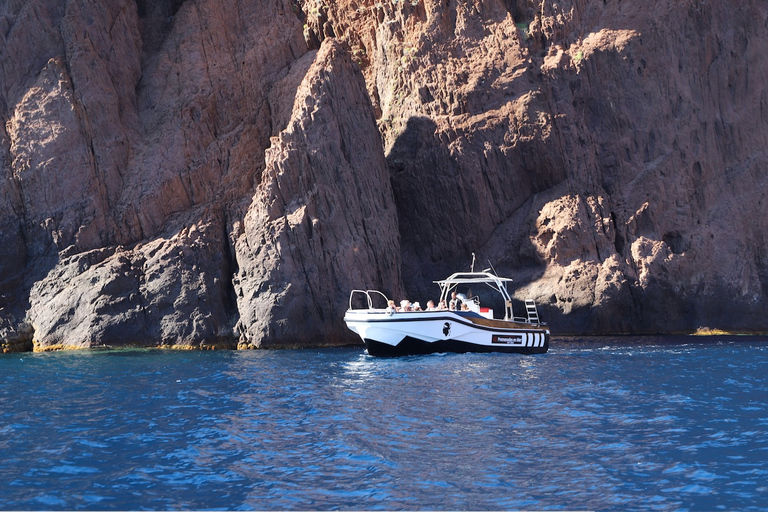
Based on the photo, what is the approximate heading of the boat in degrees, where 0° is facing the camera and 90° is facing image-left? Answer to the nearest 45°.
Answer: approximately 90°
